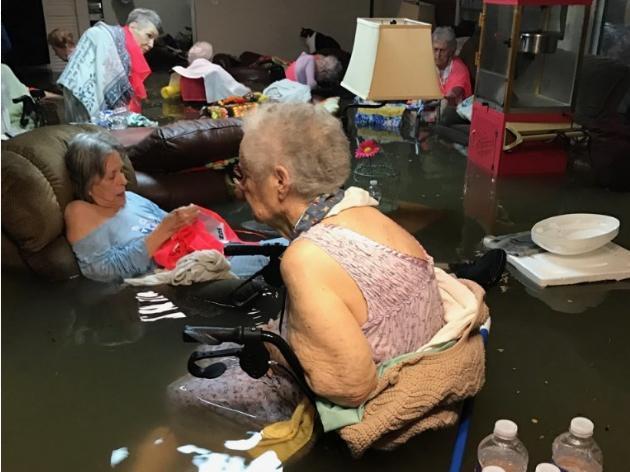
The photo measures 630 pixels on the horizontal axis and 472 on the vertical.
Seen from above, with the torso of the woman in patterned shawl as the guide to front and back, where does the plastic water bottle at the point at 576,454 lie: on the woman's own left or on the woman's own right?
on the woman's own right

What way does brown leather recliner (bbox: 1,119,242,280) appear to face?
to the viewer's right

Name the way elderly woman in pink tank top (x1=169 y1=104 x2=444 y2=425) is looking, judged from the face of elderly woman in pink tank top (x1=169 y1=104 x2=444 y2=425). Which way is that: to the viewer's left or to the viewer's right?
to the viewer's left

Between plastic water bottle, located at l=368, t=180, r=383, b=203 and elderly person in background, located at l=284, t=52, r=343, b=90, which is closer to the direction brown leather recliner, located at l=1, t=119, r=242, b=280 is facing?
the plastic water bottle

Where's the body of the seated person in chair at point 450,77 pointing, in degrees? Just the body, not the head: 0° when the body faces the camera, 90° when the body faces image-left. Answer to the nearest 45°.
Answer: approximately 45°

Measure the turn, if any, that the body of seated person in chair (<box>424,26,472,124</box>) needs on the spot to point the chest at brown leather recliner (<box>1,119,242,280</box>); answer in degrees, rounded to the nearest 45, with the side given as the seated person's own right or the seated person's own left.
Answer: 0° — they already face it

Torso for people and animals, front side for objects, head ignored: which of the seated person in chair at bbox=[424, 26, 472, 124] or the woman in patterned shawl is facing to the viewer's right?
the woman in patterned shawl

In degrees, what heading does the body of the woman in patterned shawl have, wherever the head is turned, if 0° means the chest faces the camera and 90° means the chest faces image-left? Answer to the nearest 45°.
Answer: approximately 270°
